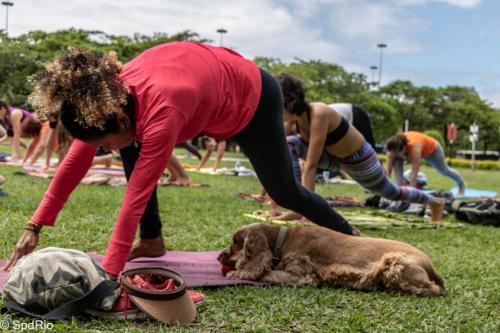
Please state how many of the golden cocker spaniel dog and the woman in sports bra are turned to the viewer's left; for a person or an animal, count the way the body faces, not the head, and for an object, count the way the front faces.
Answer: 2

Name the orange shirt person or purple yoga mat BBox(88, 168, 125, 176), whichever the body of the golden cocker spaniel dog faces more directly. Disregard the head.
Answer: the purple yoga mat

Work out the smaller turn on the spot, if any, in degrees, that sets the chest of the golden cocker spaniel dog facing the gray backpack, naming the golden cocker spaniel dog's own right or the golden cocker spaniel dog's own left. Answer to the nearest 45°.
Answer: approximately 45° to the golden cocker spaniel dog's own left

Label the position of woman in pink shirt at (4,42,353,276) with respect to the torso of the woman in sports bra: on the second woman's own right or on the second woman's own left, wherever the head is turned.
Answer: on the second woman's own left

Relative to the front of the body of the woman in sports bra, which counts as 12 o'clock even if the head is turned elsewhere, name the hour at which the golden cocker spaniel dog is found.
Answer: The golden cocker spaniel dog is roughly at 9 o'clock from the woman in sports bra.

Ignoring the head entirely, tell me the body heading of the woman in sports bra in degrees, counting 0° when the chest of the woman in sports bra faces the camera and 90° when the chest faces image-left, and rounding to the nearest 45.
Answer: approximately 90°

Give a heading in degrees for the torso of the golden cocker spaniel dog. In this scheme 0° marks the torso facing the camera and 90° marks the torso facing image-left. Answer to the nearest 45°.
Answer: approximately 90°
